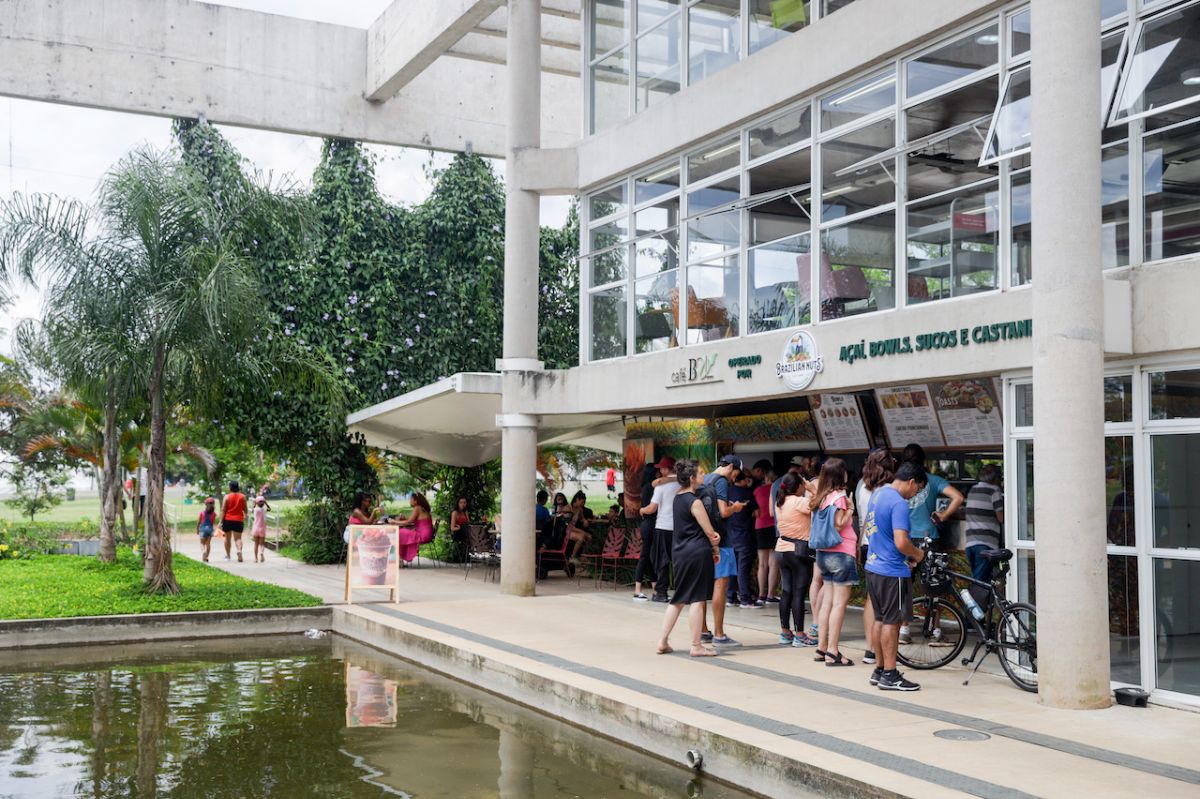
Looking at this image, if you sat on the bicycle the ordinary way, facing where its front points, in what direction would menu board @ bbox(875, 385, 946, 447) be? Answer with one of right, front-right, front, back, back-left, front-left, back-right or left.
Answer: front-right

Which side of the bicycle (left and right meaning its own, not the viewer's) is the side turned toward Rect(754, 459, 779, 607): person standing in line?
front

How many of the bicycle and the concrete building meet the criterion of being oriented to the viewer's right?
0

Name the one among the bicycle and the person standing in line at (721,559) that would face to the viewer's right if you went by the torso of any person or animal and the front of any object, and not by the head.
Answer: the person standing in line

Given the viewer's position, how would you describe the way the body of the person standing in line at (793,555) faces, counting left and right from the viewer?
facing away from the viewer and to the right of the viewer

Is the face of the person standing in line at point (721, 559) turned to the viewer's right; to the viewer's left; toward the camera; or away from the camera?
to the viewer's right

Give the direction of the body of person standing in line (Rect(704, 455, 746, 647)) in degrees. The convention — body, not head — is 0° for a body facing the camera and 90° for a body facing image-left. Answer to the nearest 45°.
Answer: approximately 270°

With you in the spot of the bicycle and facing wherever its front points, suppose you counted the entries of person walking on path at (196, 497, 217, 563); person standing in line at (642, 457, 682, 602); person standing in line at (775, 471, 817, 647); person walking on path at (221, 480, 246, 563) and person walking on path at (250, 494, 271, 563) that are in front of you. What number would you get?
5

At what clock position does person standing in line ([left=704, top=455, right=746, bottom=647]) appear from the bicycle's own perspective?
The person standing in line is roughly at 11 o'clock from the bicycle.

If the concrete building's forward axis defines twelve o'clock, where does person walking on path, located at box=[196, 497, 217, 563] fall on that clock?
The person walking on path is roughly at 3 o'clock from the concrete building.

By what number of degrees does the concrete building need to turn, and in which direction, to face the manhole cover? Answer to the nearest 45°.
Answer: approximately 45° to its left

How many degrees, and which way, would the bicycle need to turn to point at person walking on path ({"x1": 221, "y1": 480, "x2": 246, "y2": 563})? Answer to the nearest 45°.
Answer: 0° — it already faces them

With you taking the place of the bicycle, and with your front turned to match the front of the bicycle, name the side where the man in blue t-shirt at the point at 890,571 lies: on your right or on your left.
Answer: on your left

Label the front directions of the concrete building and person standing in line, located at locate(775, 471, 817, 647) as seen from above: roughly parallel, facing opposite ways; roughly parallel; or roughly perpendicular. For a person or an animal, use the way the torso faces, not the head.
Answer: roughly parallel, facing opposite ways

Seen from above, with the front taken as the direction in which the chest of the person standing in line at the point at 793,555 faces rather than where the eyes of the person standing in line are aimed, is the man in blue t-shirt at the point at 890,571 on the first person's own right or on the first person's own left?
on the first person's own right

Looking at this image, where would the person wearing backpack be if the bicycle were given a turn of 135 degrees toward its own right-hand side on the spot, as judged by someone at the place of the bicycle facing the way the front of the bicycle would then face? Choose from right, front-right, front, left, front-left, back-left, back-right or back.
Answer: back

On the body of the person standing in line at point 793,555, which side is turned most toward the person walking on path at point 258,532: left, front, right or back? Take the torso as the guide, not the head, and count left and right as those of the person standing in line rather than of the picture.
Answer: left
